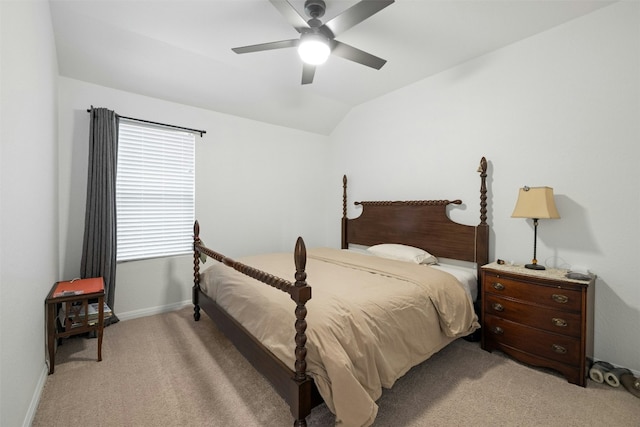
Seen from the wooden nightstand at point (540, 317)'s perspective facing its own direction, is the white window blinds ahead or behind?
ahead

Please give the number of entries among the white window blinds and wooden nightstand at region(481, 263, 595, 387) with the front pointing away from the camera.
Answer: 0

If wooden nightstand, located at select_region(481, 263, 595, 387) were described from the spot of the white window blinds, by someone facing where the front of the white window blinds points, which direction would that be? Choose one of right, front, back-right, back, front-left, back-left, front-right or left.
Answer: front

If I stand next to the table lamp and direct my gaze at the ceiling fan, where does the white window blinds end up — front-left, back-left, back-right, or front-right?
front-right

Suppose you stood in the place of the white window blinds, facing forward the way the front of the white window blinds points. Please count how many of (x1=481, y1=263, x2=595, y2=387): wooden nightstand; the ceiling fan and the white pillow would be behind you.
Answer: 0

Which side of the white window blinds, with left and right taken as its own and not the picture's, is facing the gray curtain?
right

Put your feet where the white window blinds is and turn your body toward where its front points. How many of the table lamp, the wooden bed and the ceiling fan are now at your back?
0

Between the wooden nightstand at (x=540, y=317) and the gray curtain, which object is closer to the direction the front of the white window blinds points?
the wooden nightstand

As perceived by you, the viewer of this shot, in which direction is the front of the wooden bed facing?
facing the viewer and to the left of the viewer

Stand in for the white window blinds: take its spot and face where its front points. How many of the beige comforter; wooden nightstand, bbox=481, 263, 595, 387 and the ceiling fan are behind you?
0

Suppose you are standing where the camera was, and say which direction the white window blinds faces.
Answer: facing the viewer and to the right of the viewer

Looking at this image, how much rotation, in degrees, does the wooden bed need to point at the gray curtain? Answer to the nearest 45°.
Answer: approximately 45° to its right
